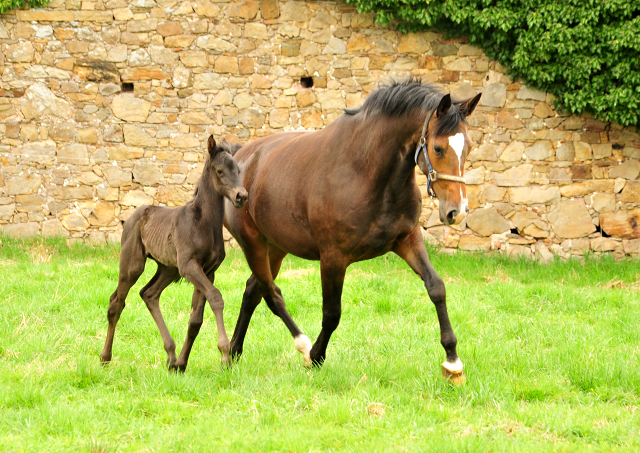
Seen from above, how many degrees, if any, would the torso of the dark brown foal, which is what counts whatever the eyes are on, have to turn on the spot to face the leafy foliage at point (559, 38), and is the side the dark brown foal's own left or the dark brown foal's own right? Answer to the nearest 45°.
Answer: approximately 90° to the dark brown foal's own left

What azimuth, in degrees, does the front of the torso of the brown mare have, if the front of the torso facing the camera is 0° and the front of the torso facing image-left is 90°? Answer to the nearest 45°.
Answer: approximately 315°

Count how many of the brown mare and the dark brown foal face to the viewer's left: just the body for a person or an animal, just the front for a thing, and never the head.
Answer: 0

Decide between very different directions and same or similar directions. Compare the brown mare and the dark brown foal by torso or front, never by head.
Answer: same or similar directions

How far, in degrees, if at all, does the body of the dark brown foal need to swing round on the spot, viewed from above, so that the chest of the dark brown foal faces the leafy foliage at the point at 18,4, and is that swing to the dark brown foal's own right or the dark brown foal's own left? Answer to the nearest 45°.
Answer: approximately 135° to the dark brown foal's own left

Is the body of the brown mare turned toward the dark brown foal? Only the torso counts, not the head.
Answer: no

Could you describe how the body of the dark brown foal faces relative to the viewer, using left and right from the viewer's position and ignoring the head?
facing the viewer and to the right of the viewer

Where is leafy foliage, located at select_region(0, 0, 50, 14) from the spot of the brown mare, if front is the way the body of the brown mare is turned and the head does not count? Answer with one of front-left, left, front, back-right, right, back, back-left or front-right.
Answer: back

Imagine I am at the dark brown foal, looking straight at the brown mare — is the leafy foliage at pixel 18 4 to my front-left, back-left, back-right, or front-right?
back-left

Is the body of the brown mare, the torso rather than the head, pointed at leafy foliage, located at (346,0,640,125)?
no

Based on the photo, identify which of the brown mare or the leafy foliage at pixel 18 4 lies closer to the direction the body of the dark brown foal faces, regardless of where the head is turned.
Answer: the brown mare

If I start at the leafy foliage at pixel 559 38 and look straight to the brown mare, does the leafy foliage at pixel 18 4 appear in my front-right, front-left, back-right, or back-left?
front-right
